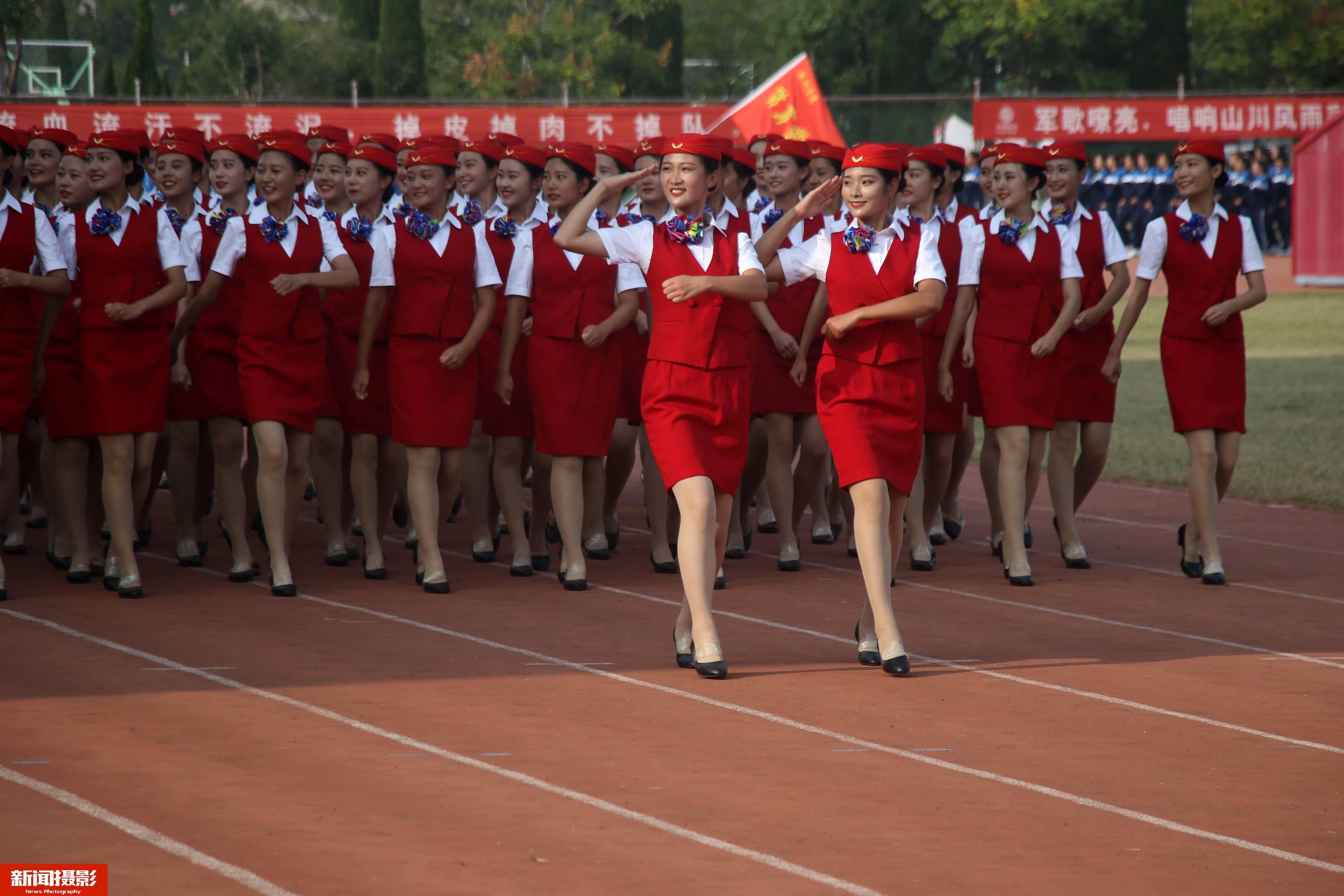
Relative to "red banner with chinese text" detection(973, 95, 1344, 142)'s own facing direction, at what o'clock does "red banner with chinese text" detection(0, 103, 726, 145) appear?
"red banner with chinese text" detection(0, 103, 726, 145) is roughly at 2 o'clock from "red banner with chinese text" detection(973, 95, 1344, 142).

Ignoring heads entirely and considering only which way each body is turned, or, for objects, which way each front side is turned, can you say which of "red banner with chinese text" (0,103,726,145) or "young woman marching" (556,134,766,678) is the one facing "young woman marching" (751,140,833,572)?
the red banner with chinese text

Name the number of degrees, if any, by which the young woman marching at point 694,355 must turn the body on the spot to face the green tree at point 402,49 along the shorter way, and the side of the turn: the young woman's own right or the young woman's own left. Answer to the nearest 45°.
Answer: approximately 135° to the young woman's own left

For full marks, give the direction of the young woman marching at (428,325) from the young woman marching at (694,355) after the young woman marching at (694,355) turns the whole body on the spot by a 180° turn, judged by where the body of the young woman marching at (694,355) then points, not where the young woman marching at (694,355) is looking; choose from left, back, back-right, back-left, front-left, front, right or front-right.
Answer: front

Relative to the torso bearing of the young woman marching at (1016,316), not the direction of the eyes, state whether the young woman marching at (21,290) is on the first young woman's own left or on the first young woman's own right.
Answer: on the first young woman's own right

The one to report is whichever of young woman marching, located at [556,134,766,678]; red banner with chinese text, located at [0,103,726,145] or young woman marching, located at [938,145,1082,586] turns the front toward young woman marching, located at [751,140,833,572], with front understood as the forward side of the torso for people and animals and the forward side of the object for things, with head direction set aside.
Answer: the red banner with chinese text

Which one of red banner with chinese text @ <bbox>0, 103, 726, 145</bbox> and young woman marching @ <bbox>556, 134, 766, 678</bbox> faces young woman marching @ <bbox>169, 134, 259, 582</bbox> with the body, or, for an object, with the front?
the red banner with chinese text

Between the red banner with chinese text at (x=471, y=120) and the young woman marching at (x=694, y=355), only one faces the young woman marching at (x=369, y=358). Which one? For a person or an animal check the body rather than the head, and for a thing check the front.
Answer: the red banner with chinese text

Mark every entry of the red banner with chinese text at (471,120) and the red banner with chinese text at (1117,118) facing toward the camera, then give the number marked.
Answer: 2
